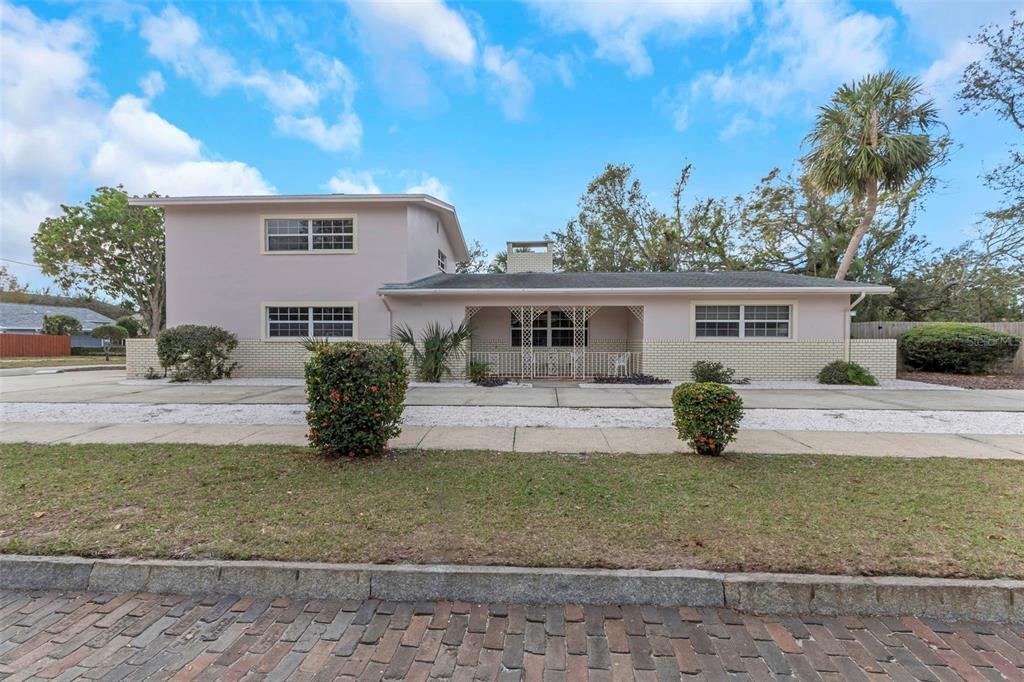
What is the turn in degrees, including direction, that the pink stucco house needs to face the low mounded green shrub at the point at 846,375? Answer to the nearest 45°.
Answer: approximately 90° to its left

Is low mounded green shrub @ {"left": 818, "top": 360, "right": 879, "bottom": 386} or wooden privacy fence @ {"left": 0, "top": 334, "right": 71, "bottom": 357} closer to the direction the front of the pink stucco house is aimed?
the low mounded green shrub

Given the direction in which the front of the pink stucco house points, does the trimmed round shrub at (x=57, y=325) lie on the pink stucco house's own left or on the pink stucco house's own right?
on the pink stucco house's own right

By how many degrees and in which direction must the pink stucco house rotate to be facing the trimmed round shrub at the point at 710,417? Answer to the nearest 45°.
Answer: approximately 45° to its left

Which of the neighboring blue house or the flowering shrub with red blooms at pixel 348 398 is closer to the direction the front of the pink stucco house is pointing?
the flowering shrub with red blooms

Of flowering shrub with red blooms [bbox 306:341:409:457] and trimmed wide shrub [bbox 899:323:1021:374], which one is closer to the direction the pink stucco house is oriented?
the flowering shrub with red blooms

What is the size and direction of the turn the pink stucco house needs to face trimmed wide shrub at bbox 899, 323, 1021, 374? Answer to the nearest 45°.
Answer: approximately 90° to its left

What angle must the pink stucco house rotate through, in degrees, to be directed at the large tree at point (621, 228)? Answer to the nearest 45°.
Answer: approximately 135° to its left

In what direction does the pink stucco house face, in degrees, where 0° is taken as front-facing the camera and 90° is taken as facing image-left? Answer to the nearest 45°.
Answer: approximately 0°

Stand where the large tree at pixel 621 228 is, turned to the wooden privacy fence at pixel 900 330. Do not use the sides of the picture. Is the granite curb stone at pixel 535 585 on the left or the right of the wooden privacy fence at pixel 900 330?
right

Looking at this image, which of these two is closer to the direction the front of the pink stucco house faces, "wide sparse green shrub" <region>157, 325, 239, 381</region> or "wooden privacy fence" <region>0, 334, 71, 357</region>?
the wide sparse green shrub

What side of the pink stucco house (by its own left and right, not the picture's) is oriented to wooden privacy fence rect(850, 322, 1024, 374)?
left
